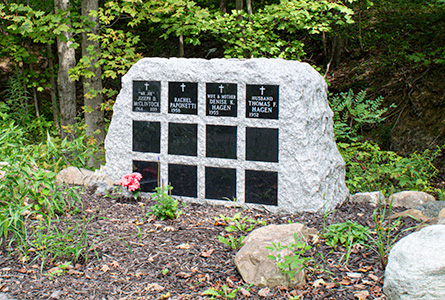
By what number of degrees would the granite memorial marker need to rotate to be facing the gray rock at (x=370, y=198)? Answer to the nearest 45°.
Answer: approximately 135° to its left

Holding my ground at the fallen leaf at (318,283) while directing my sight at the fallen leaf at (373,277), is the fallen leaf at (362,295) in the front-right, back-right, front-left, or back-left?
front-right

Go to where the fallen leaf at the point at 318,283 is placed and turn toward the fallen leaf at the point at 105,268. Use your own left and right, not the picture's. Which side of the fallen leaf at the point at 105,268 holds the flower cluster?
right

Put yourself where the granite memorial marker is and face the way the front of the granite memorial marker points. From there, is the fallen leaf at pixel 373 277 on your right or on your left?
on your left

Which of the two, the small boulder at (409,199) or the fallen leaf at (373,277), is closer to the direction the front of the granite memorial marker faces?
the fallen leaf

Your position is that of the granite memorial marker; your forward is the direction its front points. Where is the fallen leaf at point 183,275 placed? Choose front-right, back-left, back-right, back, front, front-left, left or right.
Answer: front-left

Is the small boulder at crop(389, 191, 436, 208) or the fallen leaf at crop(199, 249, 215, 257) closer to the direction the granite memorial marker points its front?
the fallen leaf

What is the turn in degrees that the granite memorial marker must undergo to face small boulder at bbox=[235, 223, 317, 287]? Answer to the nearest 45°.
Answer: approximately 45° to its left

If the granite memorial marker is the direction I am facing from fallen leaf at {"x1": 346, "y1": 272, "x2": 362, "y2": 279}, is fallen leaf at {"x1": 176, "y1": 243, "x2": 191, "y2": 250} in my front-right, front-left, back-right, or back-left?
front-left

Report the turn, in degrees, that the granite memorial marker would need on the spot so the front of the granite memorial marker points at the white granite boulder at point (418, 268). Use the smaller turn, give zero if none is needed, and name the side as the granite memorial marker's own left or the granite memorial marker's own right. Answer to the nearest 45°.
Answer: approximately 90° to the granite memorial marker's own left

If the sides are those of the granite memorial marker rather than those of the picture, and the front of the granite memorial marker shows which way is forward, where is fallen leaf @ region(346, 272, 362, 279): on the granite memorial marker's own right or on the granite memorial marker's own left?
on the granite memorial marker's own left

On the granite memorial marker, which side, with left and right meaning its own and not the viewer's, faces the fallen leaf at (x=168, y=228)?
front

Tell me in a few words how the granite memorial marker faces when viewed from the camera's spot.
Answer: facing the viewer and to the left of the viewer
